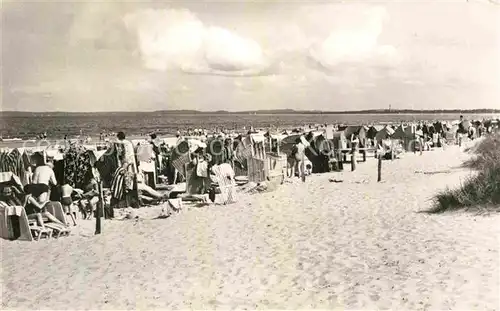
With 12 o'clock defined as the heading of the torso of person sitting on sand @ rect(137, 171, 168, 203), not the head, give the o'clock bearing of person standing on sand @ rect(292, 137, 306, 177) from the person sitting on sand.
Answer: The person standing on sand is roughly at 11 o'clock from the person sitting on sand.

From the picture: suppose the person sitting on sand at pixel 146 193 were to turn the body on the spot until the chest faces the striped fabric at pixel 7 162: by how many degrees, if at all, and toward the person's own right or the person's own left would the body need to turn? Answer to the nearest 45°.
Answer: approximately 180°

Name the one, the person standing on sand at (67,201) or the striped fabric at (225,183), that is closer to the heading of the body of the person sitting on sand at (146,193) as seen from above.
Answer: the striped fabric

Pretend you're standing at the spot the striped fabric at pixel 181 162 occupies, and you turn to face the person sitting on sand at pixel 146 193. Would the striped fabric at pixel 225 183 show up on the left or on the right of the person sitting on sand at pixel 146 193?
left

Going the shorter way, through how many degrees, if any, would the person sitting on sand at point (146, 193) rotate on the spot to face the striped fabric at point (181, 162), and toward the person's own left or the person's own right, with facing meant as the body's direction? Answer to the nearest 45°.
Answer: approximately 45° to the person's own left

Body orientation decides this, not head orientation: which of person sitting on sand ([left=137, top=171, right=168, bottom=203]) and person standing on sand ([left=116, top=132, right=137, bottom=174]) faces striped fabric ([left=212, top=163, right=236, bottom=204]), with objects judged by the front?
the person sitting on sand

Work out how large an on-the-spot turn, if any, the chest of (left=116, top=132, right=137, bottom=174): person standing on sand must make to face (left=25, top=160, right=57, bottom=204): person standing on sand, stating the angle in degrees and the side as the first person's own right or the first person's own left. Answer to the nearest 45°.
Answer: approximately 45° to the first person's own left

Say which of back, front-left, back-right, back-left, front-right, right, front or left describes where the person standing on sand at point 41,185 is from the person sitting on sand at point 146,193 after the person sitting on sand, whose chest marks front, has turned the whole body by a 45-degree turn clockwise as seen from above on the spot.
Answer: right

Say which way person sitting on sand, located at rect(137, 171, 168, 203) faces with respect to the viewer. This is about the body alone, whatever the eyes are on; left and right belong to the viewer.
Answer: facing to the right of the viewer

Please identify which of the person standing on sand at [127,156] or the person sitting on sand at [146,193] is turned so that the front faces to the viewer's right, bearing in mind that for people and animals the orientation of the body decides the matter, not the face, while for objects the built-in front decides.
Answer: the person sitting on sand
